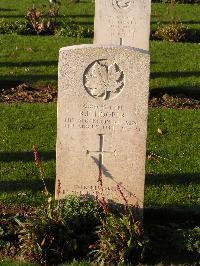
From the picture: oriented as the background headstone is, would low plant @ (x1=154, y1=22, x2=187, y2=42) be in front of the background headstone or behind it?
behind

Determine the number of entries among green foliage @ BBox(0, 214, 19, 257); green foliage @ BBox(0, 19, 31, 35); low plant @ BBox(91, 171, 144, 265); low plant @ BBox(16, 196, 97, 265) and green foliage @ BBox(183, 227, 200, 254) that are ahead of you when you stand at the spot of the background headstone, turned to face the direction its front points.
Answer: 4

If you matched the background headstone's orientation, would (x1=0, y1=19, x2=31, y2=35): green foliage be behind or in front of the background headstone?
behind

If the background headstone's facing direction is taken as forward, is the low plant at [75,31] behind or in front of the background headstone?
behind

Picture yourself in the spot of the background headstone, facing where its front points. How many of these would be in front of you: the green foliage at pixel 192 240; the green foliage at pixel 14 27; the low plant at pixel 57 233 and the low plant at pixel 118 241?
3

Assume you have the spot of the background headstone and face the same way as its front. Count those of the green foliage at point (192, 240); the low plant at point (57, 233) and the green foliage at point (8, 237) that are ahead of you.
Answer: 3

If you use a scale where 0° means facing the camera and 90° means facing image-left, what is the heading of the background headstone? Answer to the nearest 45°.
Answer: approximately 0°

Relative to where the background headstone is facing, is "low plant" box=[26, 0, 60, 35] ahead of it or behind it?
behind

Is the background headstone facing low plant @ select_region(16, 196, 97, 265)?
yes

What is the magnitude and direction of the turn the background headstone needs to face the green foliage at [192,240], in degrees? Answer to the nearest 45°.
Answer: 0° — it already faces it

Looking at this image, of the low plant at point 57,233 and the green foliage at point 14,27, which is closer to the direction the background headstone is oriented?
the low plant

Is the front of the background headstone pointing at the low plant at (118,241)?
yes
